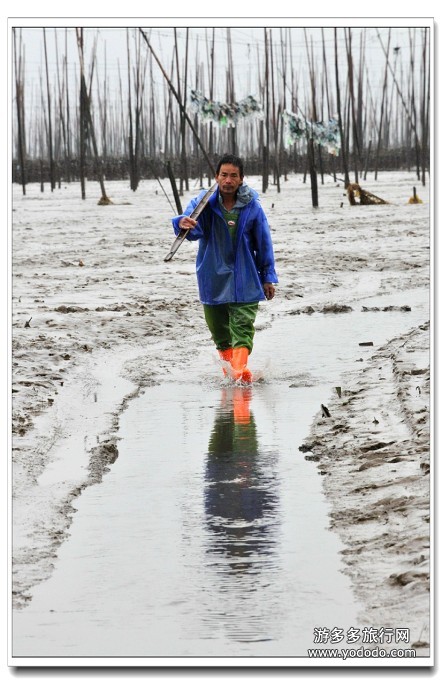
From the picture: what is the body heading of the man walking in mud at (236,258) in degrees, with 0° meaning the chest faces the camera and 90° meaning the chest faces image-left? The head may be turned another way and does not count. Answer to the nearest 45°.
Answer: approximately 0°
